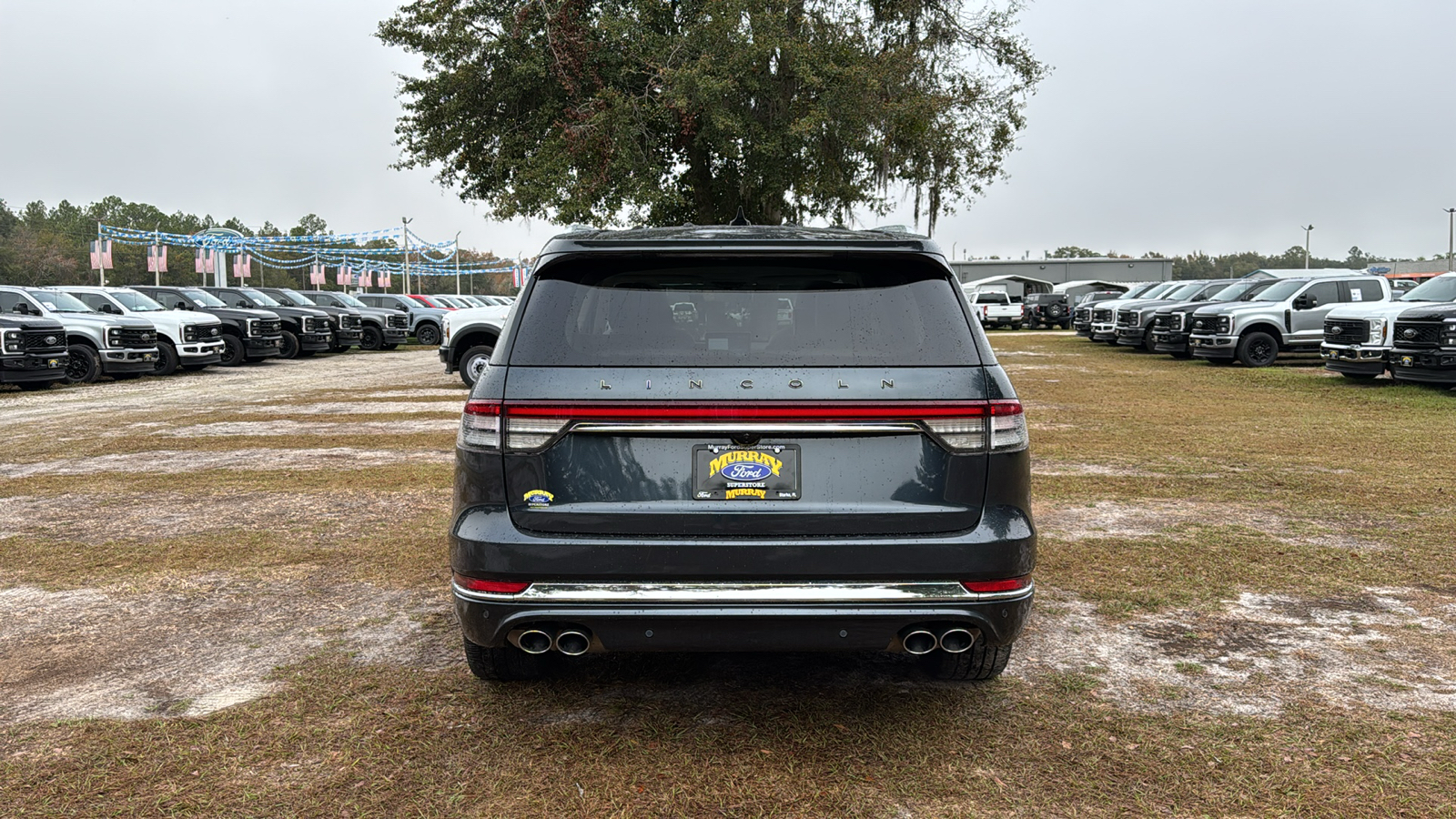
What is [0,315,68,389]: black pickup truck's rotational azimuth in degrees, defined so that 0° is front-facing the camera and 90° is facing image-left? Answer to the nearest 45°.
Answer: approximately 315°

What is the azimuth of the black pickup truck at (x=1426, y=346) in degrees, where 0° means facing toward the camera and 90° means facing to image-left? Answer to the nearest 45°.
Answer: approximately 45°

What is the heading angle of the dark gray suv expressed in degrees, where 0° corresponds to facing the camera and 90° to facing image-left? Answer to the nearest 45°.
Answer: approximately 180°

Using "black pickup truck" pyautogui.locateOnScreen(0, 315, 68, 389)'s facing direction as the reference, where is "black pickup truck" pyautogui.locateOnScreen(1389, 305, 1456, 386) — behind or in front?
in front

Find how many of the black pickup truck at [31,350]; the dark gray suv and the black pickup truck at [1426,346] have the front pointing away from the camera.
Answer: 1

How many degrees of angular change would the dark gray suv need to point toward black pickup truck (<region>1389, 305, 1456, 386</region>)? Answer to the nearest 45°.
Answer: approximately 45° to its right

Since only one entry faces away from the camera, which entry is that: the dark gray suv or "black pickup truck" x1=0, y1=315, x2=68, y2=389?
the dark gray suv

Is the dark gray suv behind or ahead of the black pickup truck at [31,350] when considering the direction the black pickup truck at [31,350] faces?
ahead

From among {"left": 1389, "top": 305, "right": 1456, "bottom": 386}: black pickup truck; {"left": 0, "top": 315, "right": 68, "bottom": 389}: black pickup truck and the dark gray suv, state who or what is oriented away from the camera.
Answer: the dark gray suv

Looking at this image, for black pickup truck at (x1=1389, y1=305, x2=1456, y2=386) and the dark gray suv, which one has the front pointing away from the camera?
the dark gray suv

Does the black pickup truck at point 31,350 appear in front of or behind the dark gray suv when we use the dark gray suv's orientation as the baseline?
in front
